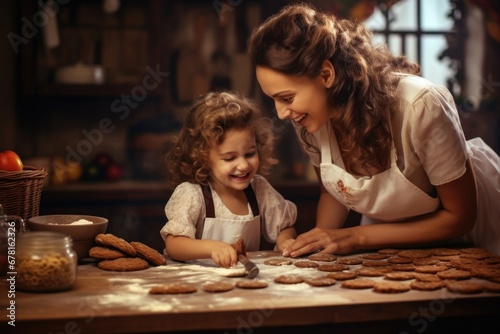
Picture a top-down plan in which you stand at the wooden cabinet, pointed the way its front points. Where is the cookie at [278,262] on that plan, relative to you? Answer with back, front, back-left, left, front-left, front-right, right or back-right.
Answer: front

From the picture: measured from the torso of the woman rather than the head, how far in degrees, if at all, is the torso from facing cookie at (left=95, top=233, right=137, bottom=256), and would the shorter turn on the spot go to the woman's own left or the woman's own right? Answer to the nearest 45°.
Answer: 0° — they already face it

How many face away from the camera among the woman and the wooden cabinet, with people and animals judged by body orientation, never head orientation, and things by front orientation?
0

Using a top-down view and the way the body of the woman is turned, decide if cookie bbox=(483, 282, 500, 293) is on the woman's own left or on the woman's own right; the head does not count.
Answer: on the woman's own left

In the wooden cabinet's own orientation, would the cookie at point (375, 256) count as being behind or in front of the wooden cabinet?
in front

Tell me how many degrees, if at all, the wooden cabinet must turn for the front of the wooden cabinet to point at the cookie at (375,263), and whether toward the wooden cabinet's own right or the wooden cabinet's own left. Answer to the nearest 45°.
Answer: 0° — it already faces it

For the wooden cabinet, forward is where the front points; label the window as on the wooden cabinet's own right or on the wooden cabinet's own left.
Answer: on the wooden cabinet's own left

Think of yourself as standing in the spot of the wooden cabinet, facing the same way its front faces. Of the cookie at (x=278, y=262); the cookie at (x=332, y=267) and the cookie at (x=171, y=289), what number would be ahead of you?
3

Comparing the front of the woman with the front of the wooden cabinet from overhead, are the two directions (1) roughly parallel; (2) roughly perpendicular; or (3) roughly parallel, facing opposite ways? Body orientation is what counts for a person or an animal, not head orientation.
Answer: roughly perpendicular

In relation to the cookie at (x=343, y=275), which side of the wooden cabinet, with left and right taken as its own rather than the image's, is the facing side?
front

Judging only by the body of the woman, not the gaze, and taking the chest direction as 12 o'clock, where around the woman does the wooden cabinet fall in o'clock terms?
The wooden cabinet is roughly at 3 o'clock from the woman.

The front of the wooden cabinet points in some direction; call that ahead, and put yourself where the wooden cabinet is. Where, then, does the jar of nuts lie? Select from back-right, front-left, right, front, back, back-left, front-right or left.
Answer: front

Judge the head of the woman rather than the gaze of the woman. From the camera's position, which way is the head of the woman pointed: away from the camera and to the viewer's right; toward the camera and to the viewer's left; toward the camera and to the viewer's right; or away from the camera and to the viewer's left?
toward the camera and to the viewer's left

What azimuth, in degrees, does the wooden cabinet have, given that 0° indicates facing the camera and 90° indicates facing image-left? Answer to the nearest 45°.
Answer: approximately 0°

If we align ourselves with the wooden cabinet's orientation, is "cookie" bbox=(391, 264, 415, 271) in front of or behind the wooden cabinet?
in front
